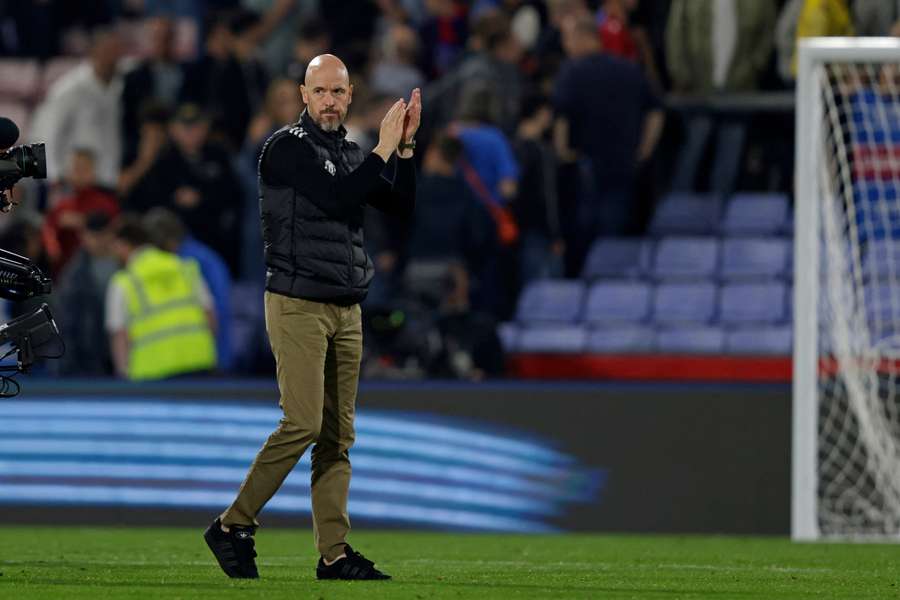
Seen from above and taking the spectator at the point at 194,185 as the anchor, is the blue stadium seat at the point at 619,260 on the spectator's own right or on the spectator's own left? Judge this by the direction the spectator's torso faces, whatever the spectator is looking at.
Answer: on the spectator's own left

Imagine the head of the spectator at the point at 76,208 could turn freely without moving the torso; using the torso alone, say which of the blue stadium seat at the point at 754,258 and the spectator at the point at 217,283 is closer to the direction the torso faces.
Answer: the spectator

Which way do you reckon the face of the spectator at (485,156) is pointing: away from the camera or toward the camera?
away from the camera

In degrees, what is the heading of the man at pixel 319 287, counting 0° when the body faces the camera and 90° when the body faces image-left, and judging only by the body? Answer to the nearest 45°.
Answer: approximately 315°

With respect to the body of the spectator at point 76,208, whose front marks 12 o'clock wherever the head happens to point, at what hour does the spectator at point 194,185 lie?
the spectator at point 194,185 is roughly at 9 o'clock from the spectator at point 76,208.

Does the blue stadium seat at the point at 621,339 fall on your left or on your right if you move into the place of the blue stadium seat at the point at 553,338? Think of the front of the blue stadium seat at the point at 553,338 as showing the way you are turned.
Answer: on your left

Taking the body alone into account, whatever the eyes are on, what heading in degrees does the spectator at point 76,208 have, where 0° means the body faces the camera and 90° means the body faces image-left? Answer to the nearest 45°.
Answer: approximately 0°
